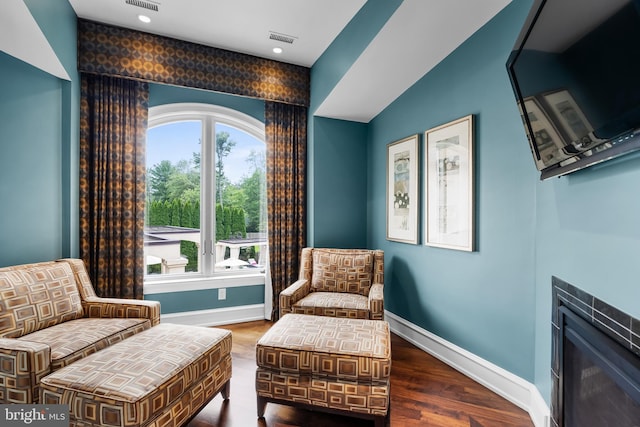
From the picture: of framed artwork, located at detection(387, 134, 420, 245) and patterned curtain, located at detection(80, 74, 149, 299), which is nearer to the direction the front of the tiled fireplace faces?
the patterned curtain

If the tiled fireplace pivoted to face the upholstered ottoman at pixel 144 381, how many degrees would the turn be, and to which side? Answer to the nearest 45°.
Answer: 0° — it already faces it

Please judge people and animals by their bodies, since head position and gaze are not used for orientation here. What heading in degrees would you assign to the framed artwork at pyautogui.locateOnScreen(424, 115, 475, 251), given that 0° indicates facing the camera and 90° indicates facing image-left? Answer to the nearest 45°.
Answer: approximately 45°

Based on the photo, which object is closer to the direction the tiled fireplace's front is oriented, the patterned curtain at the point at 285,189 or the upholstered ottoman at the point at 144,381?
the upholstered ottoman

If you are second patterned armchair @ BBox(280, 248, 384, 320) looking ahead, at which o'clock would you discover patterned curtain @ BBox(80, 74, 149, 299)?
The patterned curtain is roughly at 3 o'clock from the second patterned armchair.

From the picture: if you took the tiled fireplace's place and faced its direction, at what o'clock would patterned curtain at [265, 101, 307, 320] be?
The patterned curtain is roughly at 2 o'clock from the tiled fireplace.

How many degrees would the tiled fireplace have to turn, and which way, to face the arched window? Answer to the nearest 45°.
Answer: approximately 45° to its right

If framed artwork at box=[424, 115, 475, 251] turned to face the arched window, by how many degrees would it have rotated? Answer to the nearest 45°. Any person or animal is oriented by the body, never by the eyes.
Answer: approximately 45° to its right

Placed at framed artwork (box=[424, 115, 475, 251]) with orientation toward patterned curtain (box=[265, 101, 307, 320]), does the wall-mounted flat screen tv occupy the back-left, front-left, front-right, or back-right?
back-left

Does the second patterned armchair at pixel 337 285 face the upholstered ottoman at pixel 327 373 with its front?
yes
